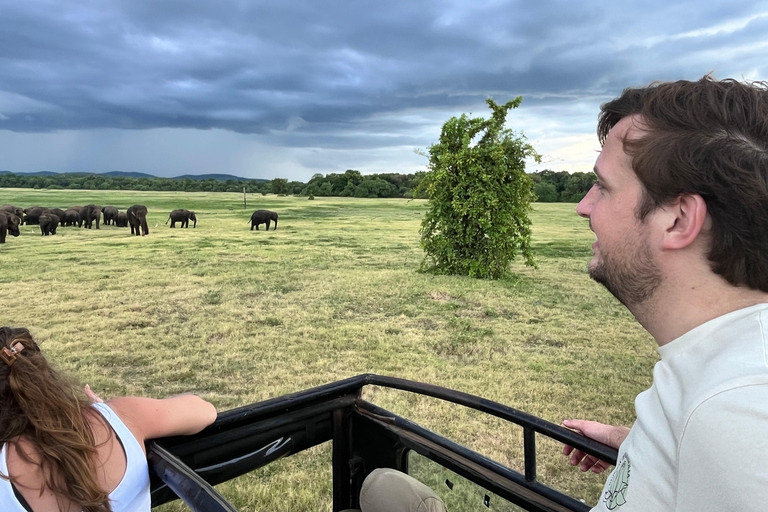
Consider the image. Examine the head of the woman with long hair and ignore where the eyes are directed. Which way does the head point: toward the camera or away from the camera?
away from the camera

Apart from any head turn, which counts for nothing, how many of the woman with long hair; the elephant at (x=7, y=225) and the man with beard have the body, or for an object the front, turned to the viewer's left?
1

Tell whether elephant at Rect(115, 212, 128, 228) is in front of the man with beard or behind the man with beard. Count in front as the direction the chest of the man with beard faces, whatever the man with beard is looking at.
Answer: in front

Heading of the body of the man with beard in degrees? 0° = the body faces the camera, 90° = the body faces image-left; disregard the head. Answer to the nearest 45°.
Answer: approximately 90°

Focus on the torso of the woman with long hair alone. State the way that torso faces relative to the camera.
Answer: away from the camera

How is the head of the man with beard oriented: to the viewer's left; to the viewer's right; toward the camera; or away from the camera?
to the viewer's left

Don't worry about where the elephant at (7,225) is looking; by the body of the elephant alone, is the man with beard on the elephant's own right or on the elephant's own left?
on the elephant's own right

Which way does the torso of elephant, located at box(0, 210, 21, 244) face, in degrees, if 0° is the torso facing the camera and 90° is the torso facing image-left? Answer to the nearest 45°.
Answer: approximately 270°

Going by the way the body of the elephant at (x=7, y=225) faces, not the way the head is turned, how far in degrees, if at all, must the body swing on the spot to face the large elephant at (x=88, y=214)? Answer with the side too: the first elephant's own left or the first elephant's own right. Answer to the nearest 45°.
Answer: approximately 45° to the first elephant's own left
